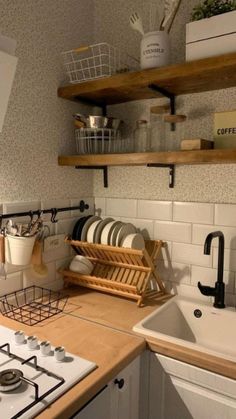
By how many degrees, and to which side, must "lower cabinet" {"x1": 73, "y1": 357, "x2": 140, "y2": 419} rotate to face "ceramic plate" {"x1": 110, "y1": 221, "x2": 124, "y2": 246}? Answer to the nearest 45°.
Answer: approximately 135° to its left

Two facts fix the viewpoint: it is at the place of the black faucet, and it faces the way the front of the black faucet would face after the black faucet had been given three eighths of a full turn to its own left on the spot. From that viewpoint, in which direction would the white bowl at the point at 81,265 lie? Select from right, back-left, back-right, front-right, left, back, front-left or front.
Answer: back

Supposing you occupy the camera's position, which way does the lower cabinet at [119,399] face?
facing the viewer and to the right of the viewer

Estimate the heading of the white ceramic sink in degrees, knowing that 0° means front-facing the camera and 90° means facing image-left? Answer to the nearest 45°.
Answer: approximately 45°

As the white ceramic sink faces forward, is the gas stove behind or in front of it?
in front

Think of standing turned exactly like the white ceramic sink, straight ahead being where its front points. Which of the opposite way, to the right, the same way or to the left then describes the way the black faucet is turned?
the same way

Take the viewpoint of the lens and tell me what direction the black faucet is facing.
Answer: facing the viewer and to the left of the viewer

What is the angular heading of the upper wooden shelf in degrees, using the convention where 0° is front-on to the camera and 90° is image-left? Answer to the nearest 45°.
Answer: approximately 45°

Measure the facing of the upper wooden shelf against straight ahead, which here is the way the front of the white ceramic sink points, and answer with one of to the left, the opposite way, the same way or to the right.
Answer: the same way

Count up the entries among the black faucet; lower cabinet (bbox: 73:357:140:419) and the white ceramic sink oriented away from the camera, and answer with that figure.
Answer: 0

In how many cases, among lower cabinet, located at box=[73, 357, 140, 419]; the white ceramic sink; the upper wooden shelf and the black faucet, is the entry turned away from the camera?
0

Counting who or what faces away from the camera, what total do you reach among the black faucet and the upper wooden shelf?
0

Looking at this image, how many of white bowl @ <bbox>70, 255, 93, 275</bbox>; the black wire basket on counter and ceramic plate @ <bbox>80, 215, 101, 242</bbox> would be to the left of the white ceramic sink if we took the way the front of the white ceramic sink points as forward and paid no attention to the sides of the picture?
0

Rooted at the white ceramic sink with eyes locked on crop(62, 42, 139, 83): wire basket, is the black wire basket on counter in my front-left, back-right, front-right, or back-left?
front-left

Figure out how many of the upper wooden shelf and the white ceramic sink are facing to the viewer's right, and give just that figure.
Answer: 0

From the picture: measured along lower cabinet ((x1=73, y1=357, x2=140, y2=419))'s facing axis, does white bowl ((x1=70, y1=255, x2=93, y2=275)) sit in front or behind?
behind
